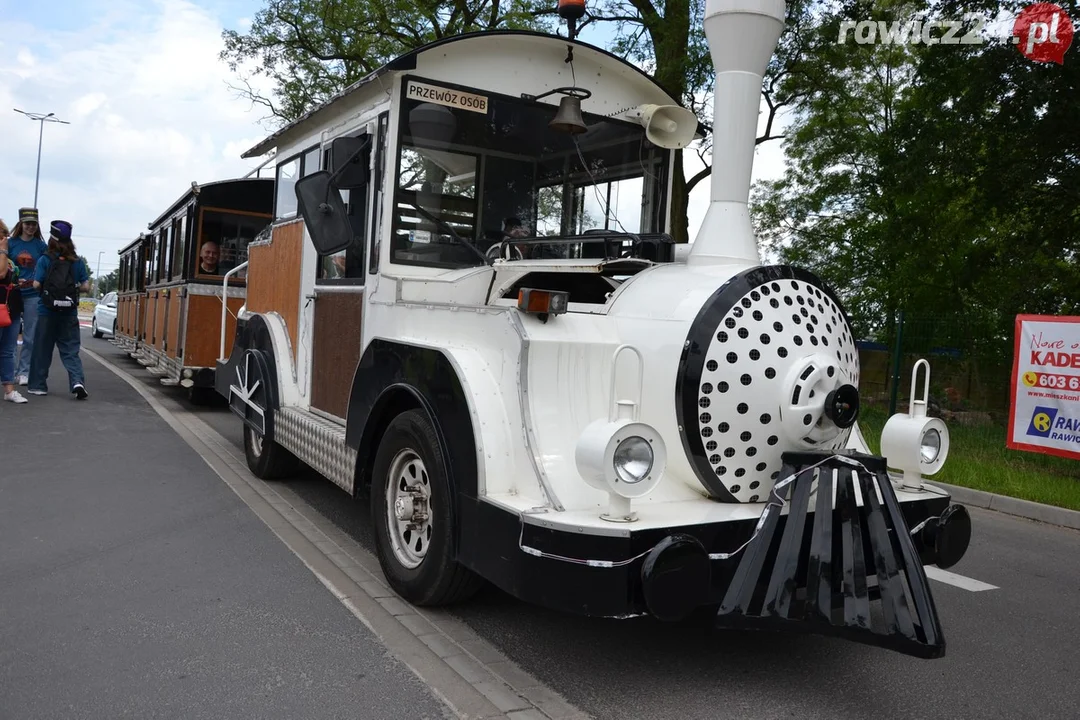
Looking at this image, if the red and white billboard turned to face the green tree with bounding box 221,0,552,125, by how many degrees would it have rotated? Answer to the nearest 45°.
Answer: approximately 90° to its right

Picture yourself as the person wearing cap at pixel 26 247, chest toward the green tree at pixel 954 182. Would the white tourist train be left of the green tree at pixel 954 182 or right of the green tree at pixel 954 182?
right

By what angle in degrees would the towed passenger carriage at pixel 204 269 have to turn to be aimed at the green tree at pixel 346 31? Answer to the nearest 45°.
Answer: approximately 135° to its left

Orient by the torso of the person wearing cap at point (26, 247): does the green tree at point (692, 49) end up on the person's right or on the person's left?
on the person's left

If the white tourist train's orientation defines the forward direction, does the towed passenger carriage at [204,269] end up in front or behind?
behind

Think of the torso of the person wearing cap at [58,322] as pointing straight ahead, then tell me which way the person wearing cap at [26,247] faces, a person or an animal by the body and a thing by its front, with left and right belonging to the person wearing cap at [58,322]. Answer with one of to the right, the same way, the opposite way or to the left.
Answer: the opposite way

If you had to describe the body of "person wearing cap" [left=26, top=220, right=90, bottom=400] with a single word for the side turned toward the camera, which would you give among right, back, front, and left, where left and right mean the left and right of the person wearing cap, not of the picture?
back

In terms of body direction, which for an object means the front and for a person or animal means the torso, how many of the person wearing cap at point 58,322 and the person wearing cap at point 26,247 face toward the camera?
1

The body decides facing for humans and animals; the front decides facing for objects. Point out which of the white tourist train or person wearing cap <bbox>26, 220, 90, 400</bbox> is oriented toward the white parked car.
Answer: the person wearing cap
